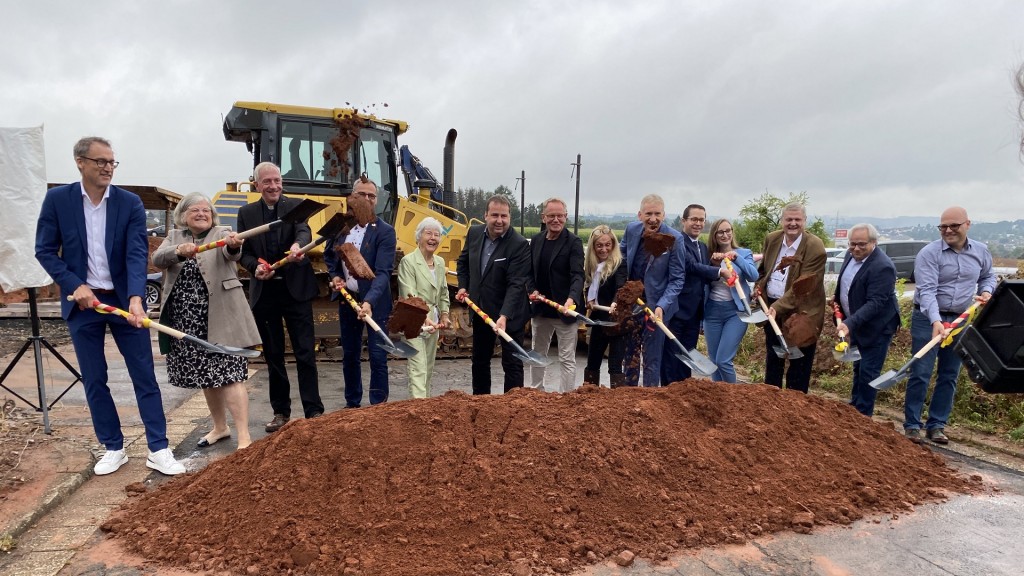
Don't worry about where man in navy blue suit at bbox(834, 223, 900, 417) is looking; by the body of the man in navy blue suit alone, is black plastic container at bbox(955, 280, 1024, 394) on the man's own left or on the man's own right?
on the man's own left

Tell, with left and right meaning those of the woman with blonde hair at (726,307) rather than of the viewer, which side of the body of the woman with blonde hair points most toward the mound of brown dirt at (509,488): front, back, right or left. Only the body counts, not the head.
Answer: front

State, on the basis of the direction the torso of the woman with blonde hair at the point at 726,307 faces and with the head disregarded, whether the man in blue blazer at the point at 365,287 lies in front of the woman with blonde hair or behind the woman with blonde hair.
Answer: in front

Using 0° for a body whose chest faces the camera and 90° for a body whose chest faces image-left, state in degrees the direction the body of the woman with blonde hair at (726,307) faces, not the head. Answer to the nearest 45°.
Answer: approximately 45°

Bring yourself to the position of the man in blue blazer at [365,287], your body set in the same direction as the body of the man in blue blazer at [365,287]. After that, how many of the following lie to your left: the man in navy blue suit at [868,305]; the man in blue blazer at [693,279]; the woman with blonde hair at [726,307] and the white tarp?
3

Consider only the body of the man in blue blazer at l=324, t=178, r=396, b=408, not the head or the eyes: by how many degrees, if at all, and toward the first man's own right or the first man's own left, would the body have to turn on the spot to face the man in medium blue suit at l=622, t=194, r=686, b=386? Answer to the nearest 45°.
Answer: approximately 90° to the first man's own left

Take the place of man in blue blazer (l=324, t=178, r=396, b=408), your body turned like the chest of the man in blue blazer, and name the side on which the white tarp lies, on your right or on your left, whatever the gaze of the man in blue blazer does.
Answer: on your right

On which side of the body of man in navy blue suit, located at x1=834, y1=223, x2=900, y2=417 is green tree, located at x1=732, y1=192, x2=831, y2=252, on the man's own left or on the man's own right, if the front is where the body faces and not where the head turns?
on the man's own right

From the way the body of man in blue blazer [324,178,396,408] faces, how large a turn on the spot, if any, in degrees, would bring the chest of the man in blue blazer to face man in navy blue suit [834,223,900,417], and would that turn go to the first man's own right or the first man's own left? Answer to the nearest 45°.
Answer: approximately 90° to the first man's own left

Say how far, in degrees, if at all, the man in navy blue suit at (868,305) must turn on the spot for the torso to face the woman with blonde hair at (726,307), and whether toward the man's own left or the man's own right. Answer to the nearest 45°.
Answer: approximately 45° to the man's own right

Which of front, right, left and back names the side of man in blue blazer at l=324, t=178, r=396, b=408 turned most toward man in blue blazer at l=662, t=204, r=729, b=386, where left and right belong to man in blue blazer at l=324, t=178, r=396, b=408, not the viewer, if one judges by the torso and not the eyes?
left
